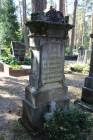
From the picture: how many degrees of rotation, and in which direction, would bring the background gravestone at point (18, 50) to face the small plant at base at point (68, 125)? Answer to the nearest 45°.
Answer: approximately 45° to its right

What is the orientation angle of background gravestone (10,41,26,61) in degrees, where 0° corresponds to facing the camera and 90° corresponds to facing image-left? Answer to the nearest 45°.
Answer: approximately 315°

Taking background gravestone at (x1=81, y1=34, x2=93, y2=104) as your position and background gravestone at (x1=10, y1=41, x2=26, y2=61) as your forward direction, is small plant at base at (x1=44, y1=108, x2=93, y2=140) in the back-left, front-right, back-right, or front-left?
back-left

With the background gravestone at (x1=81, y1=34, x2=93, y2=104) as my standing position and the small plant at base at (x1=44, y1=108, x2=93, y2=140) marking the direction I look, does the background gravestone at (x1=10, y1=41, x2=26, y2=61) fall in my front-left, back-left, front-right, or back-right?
back-right

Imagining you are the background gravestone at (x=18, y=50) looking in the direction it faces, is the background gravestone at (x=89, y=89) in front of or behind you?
in front

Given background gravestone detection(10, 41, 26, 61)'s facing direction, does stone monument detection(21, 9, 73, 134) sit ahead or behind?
ahead
